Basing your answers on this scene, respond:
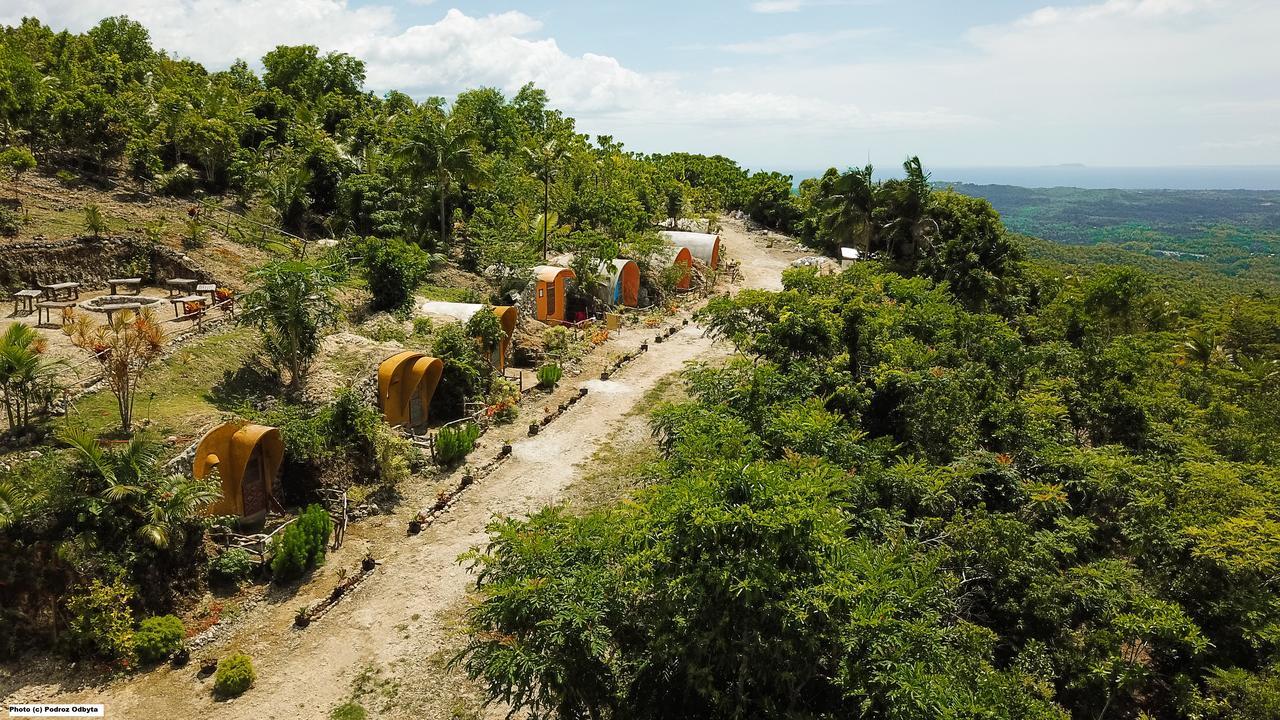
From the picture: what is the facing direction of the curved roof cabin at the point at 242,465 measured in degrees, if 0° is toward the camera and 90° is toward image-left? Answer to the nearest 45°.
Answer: approximately 315°

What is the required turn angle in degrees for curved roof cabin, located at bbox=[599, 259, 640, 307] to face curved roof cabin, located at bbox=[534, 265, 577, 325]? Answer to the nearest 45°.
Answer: approximately 90° to its right

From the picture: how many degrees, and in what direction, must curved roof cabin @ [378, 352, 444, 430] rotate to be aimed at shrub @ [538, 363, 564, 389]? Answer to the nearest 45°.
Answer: approximately 90° to its left

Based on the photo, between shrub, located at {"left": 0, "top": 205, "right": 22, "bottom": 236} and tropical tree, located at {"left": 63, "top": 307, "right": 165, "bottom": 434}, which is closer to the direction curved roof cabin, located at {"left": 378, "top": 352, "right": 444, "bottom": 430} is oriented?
the tropical tree

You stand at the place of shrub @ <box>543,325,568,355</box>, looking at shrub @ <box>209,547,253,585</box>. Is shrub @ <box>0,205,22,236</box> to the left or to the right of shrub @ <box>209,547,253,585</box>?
right

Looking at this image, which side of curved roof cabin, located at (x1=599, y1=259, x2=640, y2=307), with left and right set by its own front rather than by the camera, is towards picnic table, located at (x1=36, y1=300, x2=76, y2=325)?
right

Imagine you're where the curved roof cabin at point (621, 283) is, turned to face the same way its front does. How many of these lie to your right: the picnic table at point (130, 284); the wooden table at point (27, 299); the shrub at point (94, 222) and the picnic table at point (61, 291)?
4

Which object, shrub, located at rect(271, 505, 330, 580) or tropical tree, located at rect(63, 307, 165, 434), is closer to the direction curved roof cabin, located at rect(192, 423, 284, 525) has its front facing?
the shrub

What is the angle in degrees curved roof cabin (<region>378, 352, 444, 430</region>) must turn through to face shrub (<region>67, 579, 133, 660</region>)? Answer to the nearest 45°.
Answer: approximately 90° to its right

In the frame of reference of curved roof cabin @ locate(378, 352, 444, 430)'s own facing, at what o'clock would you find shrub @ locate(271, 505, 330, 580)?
The shrub is roughly at 2 o'clock from the curved roof cabin.

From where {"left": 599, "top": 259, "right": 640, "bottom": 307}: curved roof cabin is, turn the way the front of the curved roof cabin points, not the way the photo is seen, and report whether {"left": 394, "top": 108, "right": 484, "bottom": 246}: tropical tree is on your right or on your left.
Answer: on your right
